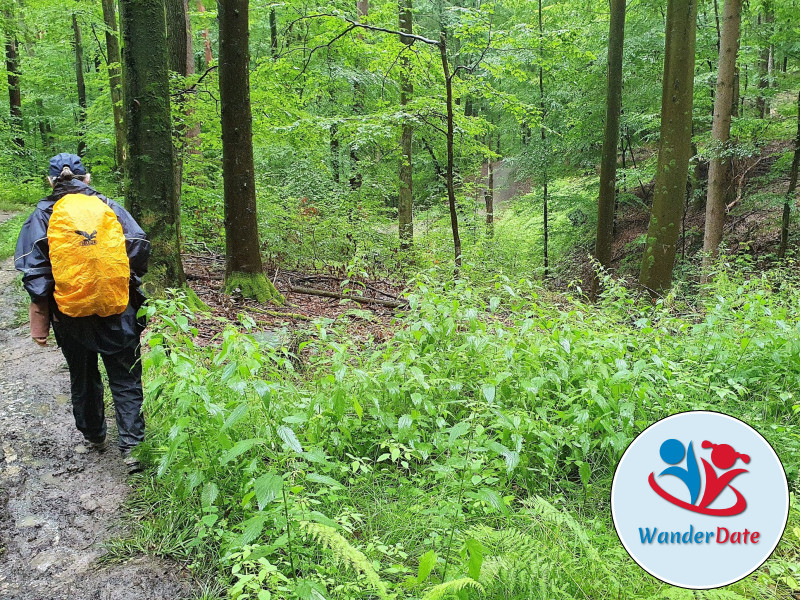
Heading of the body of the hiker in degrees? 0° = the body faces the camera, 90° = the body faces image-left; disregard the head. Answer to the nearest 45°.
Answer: approximately 180°

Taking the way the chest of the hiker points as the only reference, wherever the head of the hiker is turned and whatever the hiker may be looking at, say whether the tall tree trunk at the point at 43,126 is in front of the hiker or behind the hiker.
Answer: in front

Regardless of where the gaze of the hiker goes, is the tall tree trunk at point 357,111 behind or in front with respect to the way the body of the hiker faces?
in front

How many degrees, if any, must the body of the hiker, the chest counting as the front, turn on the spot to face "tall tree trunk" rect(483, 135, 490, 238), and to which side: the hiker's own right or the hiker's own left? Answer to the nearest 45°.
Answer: approximately 45° to the hiker's own right
